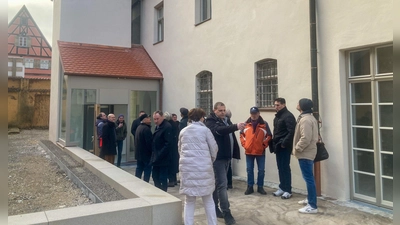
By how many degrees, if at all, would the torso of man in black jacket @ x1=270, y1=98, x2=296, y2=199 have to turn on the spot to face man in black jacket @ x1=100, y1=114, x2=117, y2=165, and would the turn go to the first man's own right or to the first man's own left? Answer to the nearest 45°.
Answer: approximately 45° to the first man's own right

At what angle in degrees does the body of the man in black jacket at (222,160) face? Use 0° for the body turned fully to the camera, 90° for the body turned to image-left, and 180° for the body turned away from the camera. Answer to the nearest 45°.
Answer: approximately 315°

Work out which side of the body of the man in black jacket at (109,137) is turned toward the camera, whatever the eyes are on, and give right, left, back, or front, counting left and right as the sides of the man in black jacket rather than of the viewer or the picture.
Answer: right

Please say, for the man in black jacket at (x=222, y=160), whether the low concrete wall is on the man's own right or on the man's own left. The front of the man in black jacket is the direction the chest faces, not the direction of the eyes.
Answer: on the man's own right

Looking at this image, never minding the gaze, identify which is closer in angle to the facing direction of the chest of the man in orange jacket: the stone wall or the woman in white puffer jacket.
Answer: the woman in white puffer jacket

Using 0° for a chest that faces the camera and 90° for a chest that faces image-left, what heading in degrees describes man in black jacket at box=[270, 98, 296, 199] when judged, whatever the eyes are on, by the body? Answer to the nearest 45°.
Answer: approximately 45°

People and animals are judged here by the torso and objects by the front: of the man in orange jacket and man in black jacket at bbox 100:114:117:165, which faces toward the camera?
the man in orange jacket

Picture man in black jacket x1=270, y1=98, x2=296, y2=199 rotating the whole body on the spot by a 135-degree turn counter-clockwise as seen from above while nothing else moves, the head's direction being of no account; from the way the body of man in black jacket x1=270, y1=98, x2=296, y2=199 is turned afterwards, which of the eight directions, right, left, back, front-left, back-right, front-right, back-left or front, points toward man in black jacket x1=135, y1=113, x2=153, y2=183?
back

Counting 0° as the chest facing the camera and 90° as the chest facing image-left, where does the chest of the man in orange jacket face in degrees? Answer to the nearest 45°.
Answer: approximately 0°

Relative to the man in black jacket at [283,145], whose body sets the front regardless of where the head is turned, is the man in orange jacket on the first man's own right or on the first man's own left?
on the first man's own right

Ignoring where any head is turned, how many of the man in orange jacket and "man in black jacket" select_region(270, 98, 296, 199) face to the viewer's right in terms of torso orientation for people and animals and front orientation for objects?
0

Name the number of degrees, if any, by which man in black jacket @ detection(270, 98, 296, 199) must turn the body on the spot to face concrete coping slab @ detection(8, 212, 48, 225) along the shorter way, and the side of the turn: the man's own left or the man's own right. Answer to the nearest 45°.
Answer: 0° — they already face it
